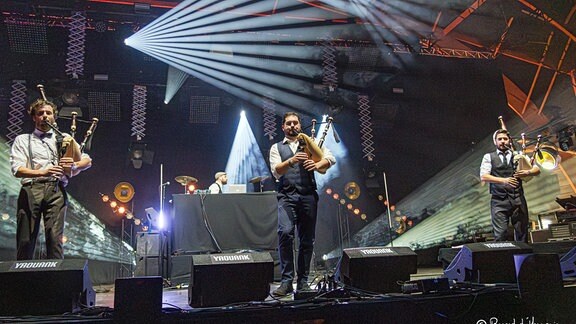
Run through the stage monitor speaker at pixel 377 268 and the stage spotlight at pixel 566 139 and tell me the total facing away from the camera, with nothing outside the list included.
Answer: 1

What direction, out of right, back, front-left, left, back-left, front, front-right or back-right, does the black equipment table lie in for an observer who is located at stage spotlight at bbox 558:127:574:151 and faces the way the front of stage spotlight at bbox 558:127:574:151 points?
front

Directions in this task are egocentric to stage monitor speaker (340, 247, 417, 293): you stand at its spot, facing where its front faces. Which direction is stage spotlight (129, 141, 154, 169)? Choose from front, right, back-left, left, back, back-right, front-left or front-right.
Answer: front-left

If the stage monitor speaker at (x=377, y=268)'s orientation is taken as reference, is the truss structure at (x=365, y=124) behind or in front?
in front

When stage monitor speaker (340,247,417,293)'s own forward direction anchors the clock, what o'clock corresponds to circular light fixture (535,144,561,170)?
The circular light fixture is roughly at 1 o'clock from the stage monitor speaker.

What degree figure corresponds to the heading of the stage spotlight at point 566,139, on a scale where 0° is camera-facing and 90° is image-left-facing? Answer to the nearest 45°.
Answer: approximately 45°

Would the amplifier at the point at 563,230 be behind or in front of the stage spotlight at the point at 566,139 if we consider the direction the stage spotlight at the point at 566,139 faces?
in front

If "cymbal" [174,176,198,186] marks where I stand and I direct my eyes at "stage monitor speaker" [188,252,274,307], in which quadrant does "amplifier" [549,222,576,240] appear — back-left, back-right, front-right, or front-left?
front-left

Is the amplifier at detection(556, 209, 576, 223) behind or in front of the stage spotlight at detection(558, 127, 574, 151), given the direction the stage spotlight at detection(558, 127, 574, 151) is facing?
in front

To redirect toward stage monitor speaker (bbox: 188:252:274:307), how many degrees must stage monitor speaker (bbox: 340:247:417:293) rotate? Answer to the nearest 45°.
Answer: approximately 135° to its left

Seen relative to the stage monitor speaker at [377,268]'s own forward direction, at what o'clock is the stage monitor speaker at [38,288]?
the stage monitor speaker at [38,288] is roughly at 8 o'clock from the stage monitor speaker at [377,268].

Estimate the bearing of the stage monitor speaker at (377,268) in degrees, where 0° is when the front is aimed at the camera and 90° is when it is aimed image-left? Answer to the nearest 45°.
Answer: approximately 180°

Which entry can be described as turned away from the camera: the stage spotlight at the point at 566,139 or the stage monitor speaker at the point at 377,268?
the stage monitor speaker

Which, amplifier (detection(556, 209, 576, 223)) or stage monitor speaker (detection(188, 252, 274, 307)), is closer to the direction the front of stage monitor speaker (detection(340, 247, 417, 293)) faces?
the amplifier
